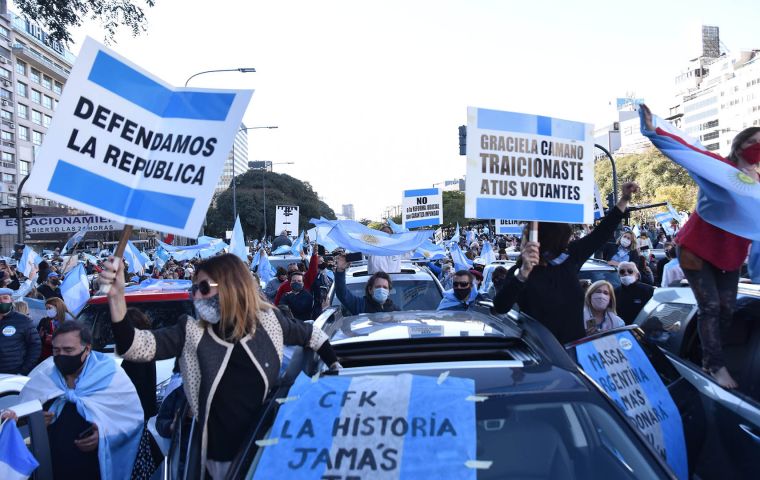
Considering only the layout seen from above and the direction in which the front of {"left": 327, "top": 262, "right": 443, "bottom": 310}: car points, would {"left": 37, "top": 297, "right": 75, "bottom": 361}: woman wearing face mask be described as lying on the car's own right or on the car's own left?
on the car's own right

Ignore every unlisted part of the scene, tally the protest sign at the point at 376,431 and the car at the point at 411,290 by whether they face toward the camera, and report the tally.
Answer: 2

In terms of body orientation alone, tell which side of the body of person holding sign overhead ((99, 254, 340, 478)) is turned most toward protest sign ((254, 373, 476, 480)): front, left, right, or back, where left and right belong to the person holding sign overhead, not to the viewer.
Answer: left

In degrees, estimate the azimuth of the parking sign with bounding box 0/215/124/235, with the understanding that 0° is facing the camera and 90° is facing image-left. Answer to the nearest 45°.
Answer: approximately 0°

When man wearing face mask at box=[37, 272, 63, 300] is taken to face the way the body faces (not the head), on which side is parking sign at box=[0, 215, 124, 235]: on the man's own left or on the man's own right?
on the man's own left

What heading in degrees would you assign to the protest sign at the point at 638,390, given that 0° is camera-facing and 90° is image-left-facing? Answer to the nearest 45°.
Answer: approximately 0°

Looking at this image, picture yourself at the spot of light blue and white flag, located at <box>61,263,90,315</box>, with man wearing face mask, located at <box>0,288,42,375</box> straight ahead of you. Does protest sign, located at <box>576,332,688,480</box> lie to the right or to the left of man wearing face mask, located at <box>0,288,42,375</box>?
left

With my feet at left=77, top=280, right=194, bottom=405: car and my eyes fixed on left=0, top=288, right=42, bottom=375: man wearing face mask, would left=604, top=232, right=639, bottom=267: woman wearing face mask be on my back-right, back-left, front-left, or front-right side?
back-right
